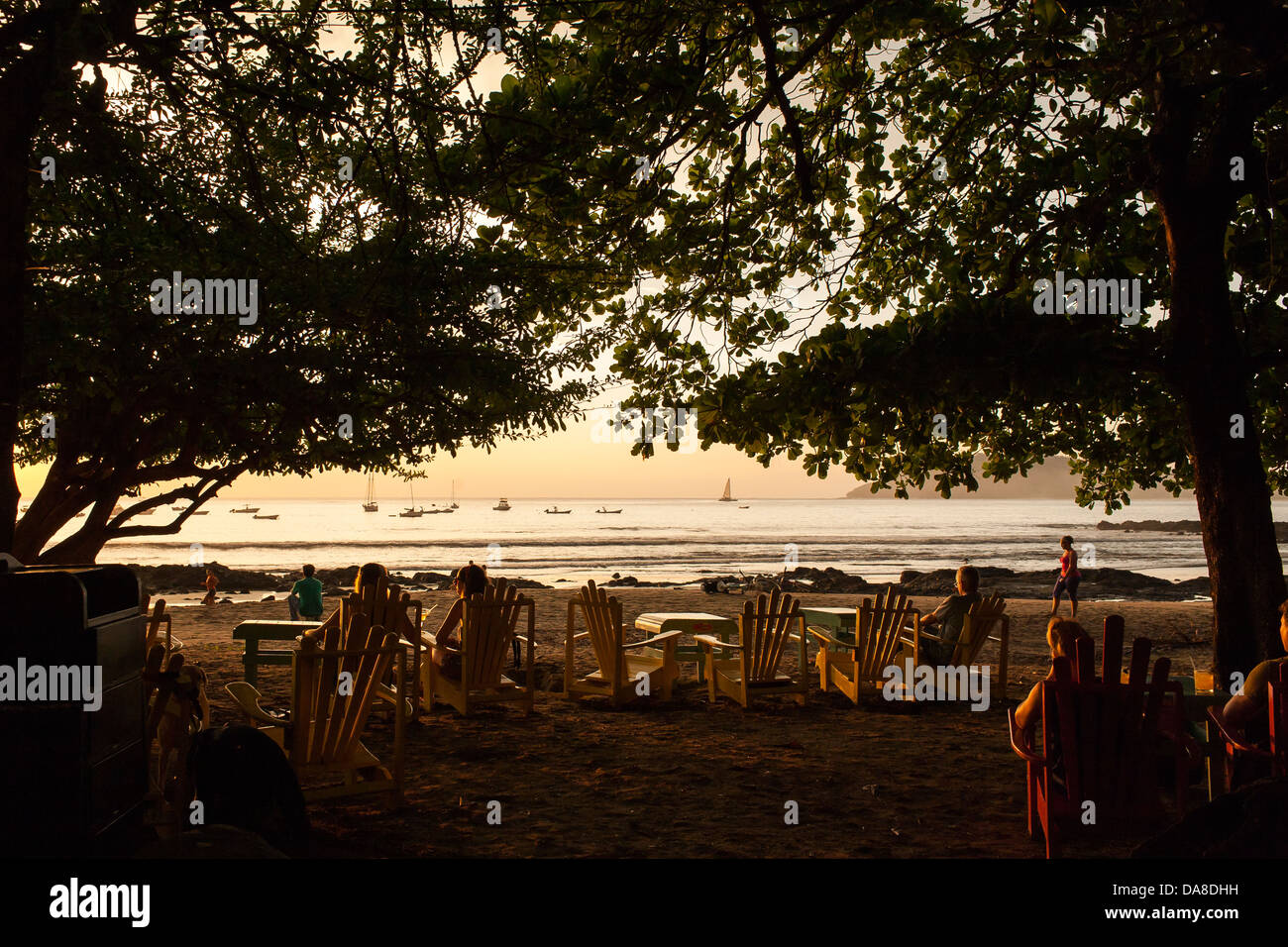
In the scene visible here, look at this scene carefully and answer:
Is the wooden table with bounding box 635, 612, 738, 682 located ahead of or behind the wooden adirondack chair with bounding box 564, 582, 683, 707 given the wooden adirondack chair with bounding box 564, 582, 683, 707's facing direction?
ahead

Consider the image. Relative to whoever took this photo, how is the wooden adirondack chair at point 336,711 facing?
facing away from the viewer and to the left of the viewer

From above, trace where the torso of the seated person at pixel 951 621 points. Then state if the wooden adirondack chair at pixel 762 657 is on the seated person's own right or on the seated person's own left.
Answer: on the seated person's own left

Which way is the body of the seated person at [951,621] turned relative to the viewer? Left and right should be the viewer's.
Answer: facing away from the viewer and to the left of the viewer

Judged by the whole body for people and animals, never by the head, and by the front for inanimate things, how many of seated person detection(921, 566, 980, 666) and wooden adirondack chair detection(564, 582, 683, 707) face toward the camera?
0

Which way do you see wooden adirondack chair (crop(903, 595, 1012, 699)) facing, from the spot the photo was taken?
facing away from the viewer and to the left of the viewer

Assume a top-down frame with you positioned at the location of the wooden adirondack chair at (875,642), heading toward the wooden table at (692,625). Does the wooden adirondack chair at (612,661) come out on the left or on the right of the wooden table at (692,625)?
left

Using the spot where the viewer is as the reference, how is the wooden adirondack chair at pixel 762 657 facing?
facing away from the viewer and to the left of the viewer

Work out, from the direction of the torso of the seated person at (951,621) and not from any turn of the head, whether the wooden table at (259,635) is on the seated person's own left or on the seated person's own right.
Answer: on the seated person's own left

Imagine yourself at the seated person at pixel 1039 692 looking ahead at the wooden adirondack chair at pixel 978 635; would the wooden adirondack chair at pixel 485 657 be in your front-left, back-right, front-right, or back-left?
front-left

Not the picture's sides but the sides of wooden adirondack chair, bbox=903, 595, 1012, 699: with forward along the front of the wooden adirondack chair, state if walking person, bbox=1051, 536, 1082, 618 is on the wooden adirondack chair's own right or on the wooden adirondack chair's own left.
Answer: on the wooden adirondack chair's own right

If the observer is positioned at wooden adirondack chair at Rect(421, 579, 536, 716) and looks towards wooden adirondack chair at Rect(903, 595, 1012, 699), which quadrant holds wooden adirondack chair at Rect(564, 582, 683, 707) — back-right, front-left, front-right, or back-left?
front-left

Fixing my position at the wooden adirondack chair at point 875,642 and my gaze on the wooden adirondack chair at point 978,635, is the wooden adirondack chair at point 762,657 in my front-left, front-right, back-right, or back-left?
back-right

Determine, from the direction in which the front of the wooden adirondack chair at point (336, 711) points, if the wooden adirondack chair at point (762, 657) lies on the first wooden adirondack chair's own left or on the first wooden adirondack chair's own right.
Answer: on the first wooden adirondack chair's own right
